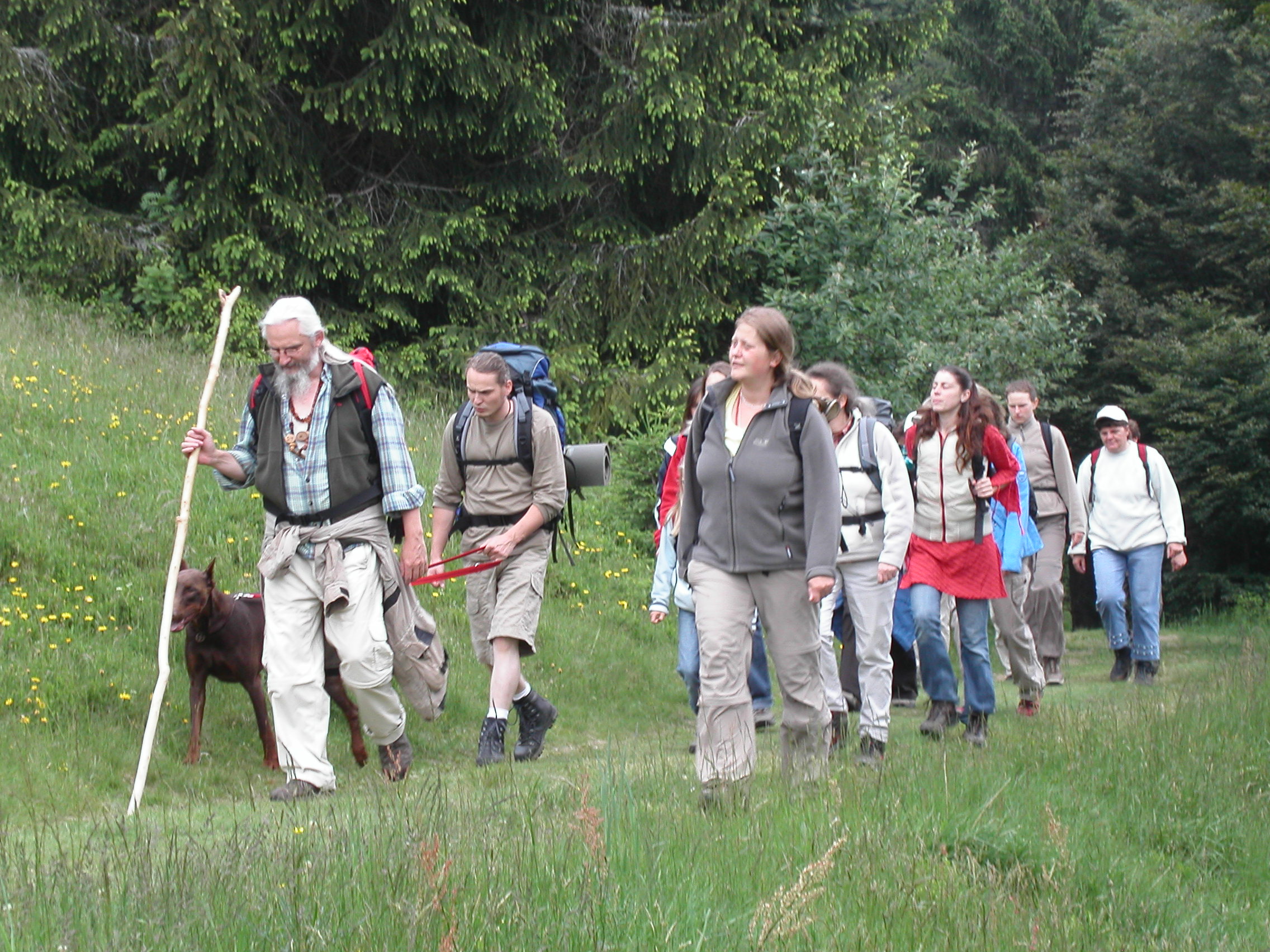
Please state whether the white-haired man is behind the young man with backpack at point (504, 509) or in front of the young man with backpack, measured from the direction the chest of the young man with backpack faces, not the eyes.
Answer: in front

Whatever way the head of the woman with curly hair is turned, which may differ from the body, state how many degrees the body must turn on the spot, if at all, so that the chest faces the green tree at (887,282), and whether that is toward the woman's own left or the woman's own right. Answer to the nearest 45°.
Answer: approximately 135° to the woman's own right

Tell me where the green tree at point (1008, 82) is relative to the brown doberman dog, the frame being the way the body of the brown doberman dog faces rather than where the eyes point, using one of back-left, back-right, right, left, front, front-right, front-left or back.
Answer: back

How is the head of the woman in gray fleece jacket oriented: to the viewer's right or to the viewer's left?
to the viewer's left

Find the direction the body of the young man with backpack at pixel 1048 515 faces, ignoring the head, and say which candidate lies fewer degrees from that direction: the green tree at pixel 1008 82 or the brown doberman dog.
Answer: the brown doberman dog

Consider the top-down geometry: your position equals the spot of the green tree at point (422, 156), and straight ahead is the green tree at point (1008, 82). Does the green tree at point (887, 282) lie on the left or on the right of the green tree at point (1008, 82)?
right

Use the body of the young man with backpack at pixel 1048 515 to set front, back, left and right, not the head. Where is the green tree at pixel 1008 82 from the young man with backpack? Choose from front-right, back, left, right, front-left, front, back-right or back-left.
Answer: back-right

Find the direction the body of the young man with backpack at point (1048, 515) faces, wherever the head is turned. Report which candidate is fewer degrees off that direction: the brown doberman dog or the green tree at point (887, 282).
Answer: the brown doberman dog

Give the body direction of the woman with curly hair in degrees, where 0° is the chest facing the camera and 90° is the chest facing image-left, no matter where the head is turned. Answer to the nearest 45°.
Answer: approximately 45°
